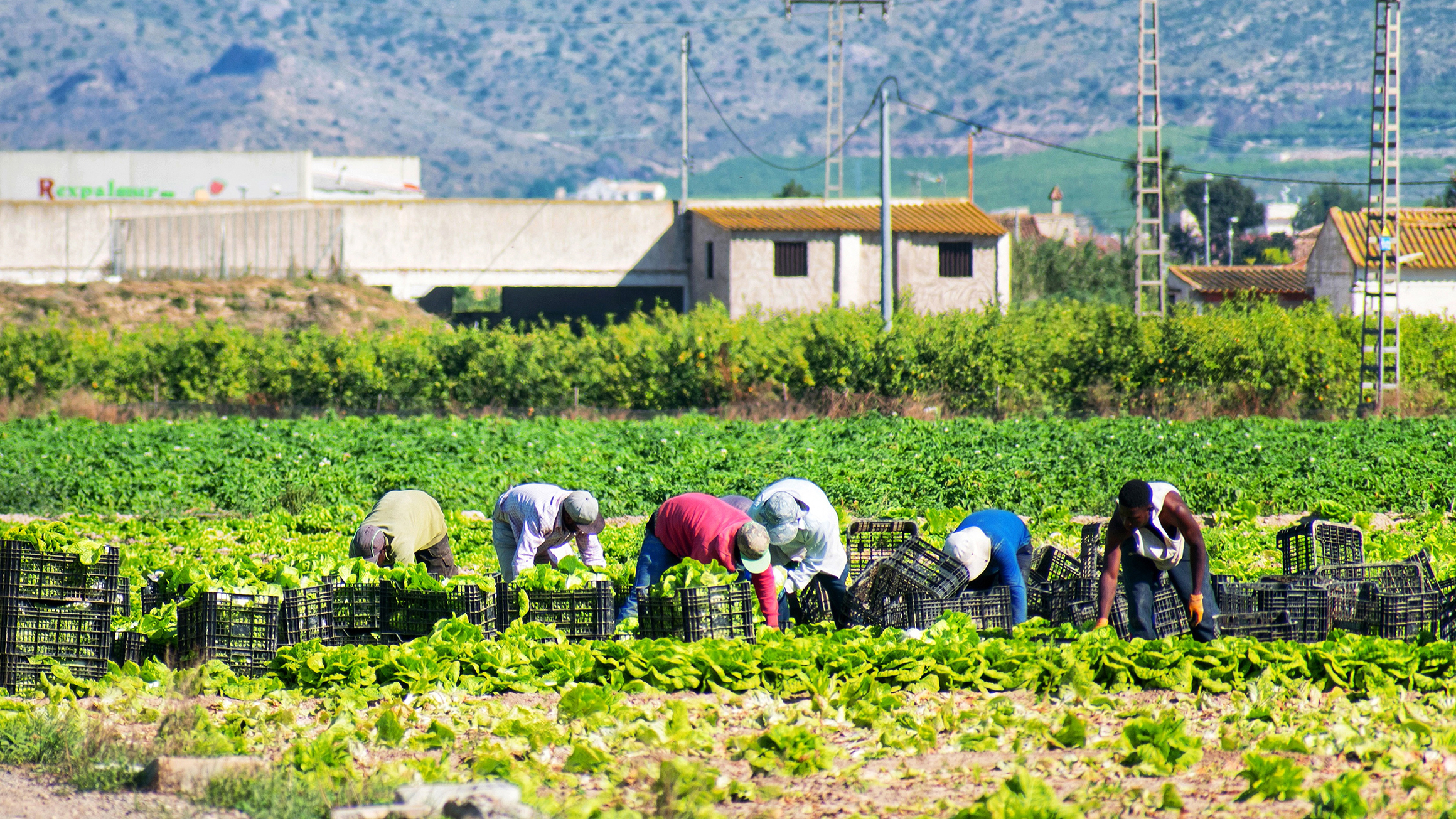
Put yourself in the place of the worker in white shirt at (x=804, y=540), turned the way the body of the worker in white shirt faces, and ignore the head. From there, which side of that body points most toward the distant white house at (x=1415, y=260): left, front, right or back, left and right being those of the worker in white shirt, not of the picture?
back

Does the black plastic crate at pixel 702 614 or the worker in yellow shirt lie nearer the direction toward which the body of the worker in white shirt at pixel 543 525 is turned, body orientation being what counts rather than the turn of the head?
the black plastic crate

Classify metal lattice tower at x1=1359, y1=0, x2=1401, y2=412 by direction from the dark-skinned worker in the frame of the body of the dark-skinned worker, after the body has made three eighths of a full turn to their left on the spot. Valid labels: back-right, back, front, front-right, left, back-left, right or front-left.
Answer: left

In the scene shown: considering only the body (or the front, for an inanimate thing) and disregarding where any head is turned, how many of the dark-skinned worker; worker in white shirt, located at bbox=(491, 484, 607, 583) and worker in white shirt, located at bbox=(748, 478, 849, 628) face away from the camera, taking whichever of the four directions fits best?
0

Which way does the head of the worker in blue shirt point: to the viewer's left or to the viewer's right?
to the viewer's left

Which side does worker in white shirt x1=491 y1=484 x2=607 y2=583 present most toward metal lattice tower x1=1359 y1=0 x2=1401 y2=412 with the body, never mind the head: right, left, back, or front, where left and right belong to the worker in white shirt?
left

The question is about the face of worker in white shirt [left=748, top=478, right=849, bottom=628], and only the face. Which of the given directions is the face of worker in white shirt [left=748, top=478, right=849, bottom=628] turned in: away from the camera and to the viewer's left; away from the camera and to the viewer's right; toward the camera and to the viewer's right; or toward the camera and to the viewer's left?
toward the camera and to the viewer's left

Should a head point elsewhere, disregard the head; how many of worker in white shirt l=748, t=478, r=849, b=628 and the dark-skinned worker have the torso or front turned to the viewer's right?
0

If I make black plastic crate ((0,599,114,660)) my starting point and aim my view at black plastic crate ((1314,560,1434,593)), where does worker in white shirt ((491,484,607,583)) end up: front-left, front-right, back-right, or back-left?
front-left

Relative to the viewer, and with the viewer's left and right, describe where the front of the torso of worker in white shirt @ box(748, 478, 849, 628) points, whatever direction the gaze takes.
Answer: facing the viewer and to the left of the viewer

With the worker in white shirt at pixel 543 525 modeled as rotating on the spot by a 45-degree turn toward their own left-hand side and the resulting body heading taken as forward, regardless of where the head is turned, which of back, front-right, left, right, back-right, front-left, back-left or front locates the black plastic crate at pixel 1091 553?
front

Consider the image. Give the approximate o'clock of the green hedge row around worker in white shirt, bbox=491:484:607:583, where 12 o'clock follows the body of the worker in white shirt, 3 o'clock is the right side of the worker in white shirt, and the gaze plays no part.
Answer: The green hedge row is roughly at 8 o'clock from the worker in white shirt.

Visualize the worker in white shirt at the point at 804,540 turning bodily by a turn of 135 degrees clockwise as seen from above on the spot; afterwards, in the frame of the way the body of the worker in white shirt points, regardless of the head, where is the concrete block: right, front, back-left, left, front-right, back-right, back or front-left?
back-left

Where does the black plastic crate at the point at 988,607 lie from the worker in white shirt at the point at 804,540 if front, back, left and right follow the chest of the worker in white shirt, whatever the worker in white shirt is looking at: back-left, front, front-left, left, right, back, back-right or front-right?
back-left

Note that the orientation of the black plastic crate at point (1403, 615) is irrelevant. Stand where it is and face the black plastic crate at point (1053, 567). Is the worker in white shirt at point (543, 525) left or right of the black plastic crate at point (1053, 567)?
left

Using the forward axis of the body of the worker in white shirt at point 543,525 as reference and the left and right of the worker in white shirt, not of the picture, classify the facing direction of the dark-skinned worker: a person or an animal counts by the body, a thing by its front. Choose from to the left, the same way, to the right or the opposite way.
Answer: to the right
